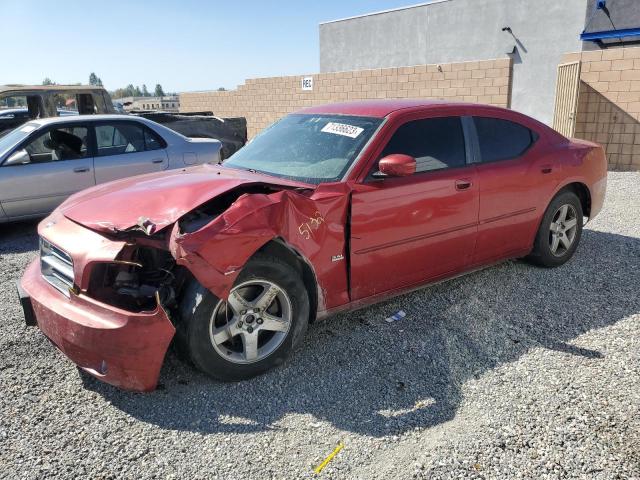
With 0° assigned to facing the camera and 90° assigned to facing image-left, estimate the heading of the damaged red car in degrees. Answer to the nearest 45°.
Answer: approximately 45°
